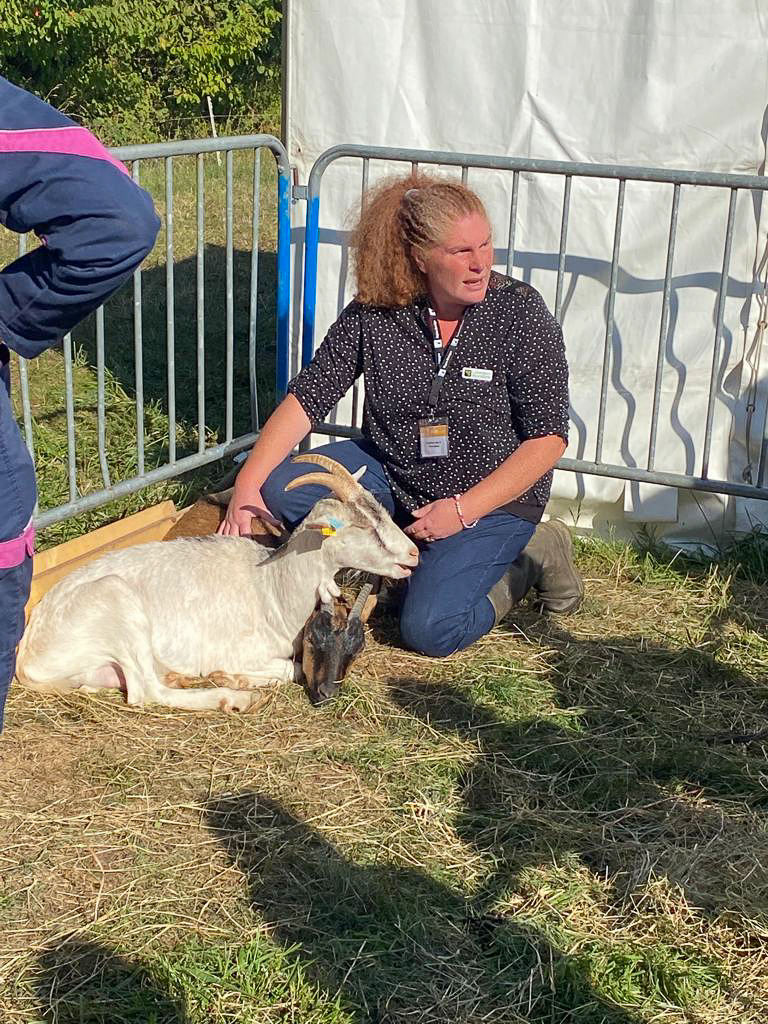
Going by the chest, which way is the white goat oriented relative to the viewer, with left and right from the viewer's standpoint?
facing to the right of the viewer

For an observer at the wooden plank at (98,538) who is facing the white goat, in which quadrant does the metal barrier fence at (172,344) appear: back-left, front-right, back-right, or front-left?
back-left

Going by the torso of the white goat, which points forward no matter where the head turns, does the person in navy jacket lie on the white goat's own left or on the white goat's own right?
on the white goat's own right

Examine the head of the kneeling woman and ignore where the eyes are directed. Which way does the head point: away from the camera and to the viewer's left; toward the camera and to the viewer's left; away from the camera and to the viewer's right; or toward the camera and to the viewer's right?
toward the camera and to the viewer's right

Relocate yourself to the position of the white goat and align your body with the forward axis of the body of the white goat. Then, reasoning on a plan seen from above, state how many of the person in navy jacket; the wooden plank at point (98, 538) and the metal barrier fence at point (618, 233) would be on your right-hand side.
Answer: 1

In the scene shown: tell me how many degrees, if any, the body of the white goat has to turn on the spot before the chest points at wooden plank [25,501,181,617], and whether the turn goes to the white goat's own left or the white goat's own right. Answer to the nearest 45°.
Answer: approximately 135° to the white goat's own left

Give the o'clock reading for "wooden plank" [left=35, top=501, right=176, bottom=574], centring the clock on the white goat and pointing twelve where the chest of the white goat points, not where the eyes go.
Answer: The wooden plank is roughly at 8 o'clock from the white goat.

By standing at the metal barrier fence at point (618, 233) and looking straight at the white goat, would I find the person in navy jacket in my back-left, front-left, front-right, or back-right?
front-left
